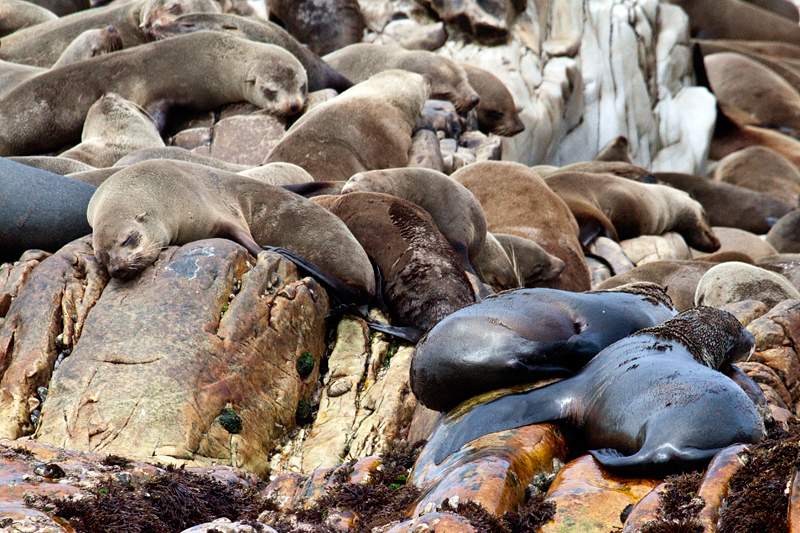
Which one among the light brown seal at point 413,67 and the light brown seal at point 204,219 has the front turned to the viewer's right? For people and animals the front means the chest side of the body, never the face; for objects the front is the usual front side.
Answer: the light brown seal at point 413,67

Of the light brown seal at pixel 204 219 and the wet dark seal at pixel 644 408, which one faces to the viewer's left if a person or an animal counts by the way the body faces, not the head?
the light brown seal

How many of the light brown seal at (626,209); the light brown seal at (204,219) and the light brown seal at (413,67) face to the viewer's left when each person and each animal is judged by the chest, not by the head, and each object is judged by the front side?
1

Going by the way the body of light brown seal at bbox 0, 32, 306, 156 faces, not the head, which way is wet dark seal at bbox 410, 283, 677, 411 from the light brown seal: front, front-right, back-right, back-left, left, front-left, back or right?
right

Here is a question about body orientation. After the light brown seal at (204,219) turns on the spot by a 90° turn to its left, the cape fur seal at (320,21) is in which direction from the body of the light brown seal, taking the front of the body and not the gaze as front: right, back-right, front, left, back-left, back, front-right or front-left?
back

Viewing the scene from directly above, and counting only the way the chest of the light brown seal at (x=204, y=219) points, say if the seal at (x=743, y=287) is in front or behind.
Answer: behind

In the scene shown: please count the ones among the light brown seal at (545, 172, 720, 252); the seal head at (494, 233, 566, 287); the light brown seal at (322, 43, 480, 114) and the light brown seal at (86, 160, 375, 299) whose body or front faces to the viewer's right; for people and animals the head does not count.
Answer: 3

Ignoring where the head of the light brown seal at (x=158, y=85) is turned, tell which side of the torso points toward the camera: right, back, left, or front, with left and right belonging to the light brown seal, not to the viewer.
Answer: right

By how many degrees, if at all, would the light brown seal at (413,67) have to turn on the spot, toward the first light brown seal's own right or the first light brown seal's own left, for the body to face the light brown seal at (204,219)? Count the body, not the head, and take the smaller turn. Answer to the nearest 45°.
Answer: approximately 90° to the first light brown seal's own right

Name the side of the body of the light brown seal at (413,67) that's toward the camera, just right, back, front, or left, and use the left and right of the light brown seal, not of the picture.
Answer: right

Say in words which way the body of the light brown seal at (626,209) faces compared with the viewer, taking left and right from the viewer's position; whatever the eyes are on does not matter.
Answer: facing to the right of the viewer

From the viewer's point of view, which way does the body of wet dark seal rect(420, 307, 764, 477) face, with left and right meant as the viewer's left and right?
facing away from the viewer and to the right of the viewer

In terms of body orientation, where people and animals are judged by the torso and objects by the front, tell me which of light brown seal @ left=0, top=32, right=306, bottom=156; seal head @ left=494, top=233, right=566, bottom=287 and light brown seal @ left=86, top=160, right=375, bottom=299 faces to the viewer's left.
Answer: light brown seal @ left=86, top=160, right=375, bottom=299

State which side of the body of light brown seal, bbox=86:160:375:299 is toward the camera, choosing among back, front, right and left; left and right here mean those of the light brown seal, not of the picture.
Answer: left
